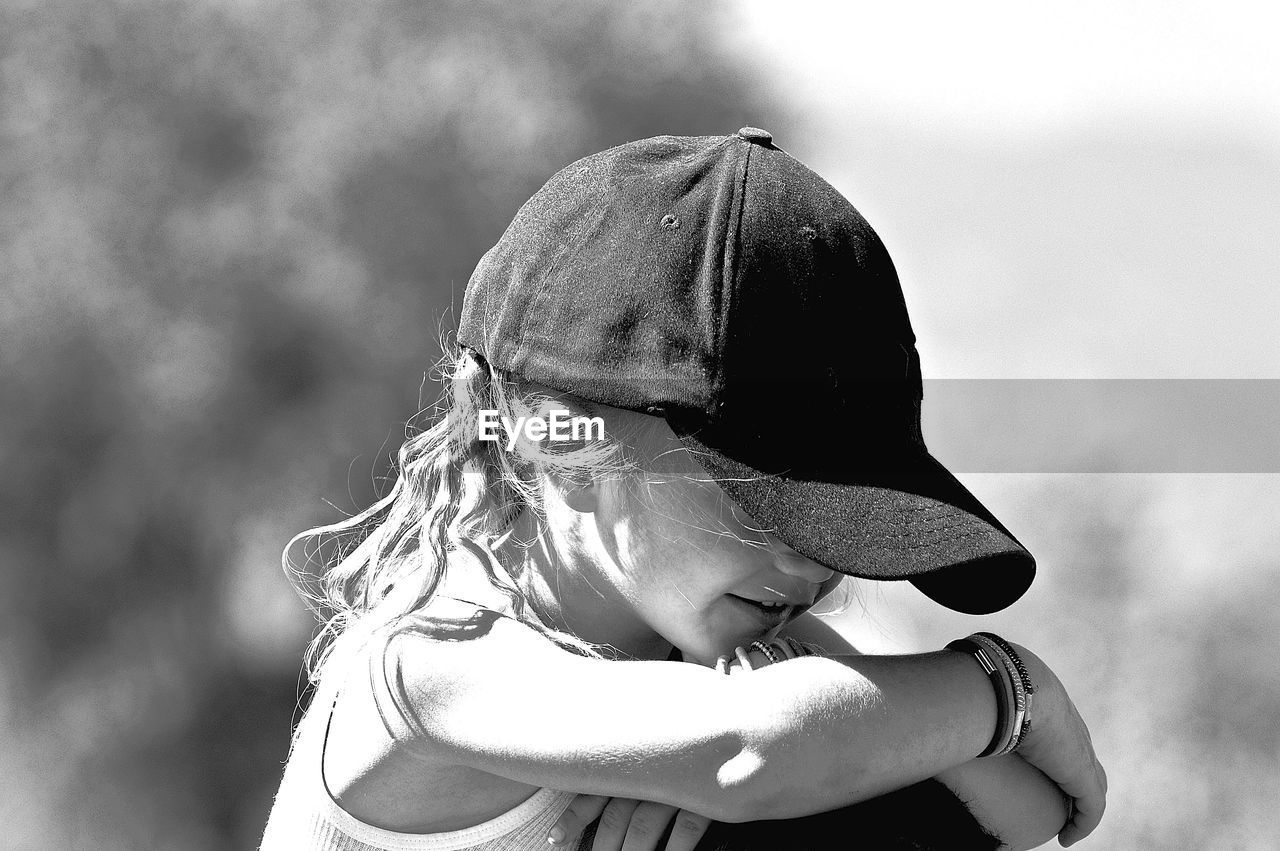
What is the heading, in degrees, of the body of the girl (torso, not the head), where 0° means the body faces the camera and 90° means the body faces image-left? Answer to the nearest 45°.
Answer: approximately 270°
